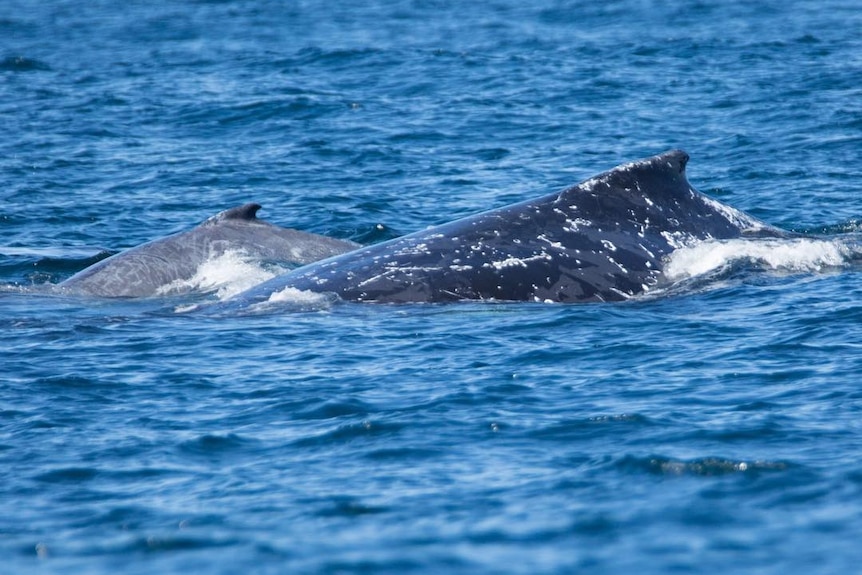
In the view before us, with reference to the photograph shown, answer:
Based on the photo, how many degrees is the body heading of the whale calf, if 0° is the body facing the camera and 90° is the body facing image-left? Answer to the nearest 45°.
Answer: approximately 90°

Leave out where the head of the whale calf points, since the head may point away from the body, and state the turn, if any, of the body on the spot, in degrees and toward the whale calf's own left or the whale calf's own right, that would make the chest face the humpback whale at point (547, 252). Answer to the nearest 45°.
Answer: approximately 135° to the whale calf's own left
